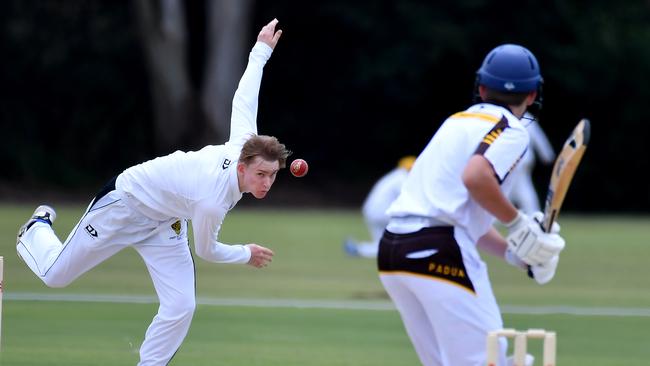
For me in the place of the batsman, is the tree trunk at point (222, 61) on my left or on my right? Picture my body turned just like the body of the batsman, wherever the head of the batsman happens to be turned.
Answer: on my left

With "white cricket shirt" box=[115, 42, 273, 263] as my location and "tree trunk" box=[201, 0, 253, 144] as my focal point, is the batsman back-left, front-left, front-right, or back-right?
back-right

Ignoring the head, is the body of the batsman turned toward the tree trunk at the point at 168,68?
no

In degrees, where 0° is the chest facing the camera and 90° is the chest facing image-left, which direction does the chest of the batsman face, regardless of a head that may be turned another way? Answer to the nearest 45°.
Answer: approximately 225°

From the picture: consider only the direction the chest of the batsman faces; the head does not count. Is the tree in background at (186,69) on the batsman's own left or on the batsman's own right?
on the batsman's own left

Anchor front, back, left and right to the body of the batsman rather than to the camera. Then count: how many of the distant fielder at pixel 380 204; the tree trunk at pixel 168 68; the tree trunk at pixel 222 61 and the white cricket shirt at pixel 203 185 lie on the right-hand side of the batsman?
0

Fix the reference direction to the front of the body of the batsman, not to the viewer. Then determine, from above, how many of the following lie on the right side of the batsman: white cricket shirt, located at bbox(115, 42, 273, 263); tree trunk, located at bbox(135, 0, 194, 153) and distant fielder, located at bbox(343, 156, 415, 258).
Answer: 0

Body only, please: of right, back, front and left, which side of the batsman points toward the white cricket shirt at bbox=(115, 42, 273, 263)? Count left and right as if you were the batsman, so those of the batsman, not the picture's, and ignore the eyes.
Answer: left

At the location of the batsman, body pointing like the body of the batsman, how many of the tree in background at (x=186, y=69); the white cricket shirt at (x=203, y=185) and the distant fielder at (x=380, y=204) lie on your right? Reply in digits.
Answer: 0
